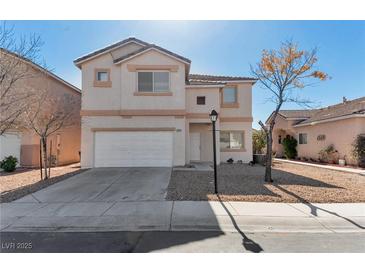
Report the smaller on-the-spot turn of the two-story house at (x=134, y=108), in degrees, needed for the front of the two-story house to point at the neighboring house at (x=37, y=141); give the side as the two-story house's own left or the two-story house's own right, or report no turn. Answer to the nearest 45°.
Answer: approximately 90° to the two-story house's own right

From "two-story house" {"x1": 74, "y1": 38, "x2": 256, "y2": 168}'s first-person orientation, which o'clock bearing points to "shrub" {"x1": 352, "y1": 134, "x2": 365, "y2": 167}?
The shrub is roughly at 9 o'clock from the two-story house.

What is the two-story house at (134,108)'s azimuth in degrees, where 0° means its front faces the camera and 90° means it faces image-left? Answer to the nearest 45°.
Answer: approximately 0°

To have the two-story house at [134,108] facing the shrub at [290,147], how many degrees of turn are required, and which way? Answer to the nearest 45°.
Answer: approximately 135° to its left

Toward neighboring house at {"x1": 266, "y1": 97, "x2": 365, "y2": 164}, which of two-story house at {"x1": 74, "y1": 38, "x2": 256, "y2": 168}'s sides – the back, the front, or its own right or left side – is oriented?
left

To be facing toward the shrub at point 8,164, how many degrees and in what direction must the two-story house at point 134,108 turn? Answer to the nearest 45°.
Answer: approximately 90° to its right

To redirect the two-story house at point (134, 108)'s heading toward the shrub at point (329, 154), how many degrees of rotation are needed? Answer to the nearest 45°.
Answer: approximately 90° to its left
